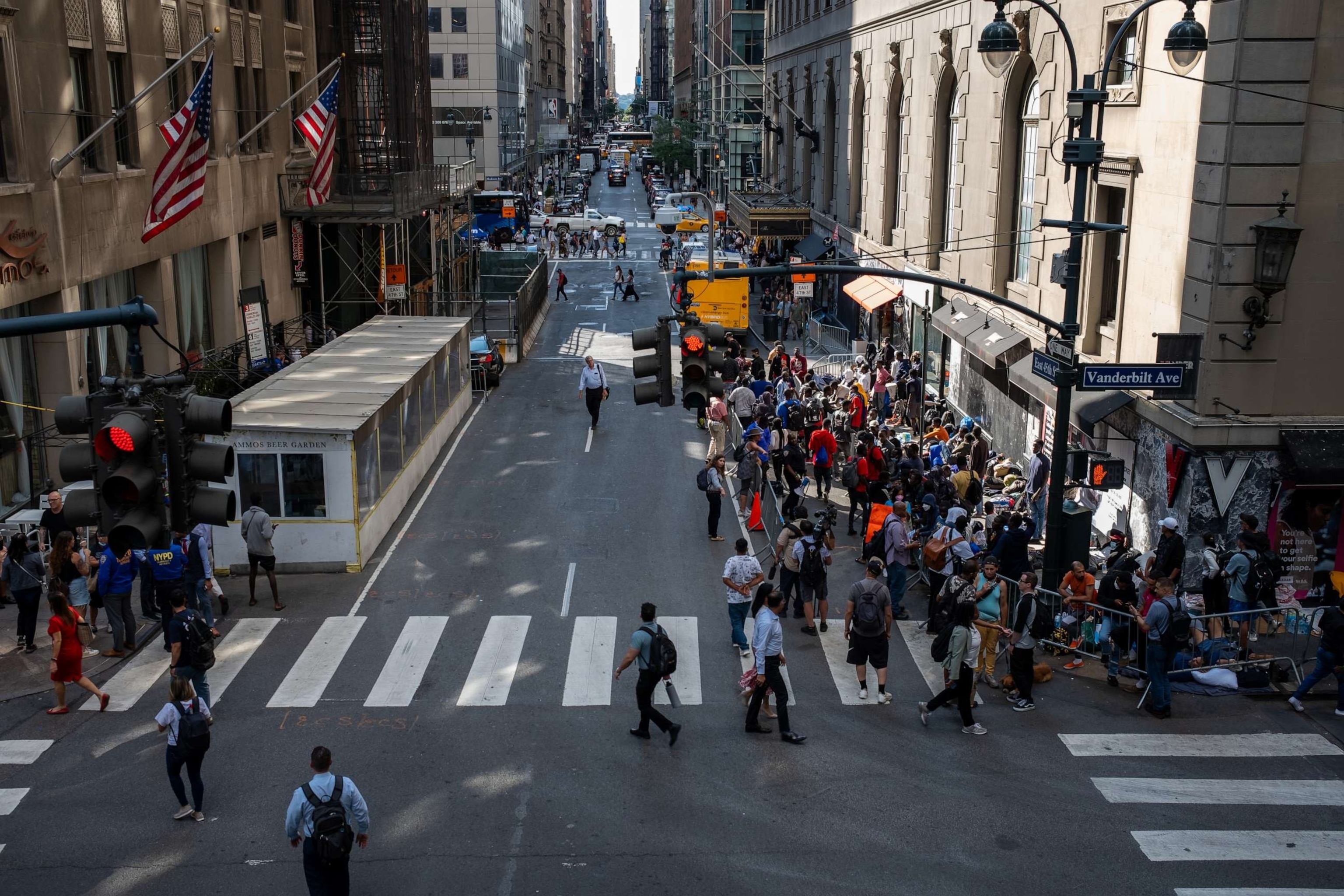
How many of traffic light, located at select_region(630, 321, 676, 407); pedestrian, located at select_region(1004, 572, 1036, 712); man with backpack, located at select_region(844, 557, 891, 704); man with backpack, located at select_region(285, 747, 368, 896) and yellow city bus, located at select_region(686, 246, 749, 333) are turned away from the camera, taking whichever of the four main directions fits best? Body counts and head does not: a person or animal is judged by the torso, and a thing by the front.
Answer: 3

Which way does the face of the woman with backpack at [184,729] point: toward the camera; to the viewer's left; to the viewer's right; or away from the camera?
away from the camera

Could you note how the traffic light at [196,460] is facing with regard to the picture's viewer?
facing to the right of the viewer

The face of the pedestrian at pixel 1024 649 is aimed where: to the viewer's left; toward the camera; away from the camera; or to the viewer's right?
to the viewer's left

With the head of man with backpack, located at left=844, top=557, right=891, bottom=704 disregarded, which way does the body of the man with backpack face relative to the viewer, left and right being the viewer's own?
facing away from the viewer

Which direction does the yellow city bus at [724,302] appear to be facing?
away from the camera

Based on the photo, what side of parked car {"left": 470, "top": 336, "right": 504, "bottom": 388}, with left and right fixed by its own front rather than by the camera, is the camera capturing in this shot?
back

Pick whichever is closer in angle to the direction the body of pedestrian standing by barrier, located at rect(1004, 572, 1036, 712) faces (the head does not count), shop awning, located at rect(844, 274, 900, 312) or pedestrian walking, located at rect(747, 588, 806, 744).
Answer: the pedestrian walking

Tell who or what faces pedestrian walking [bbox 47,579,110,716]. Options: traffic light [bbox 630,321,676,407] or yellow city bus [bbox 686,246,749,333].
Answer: the traffic light

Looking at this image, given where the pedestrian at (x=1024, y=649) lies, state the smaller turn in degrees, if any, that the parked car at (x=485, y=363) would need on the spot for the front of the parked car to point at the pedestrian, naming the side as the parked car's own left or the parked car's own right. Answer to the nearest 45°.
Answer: approximately 180°

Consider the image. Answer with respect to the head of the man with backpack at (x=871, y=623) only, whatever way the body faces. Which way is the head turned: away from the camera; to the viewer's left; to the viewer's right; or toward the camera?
away from the camera

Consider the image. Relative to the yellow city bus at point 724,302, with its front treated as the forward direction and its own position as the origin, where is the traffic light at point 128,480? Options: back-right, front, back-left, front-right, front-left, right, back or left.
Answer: back
